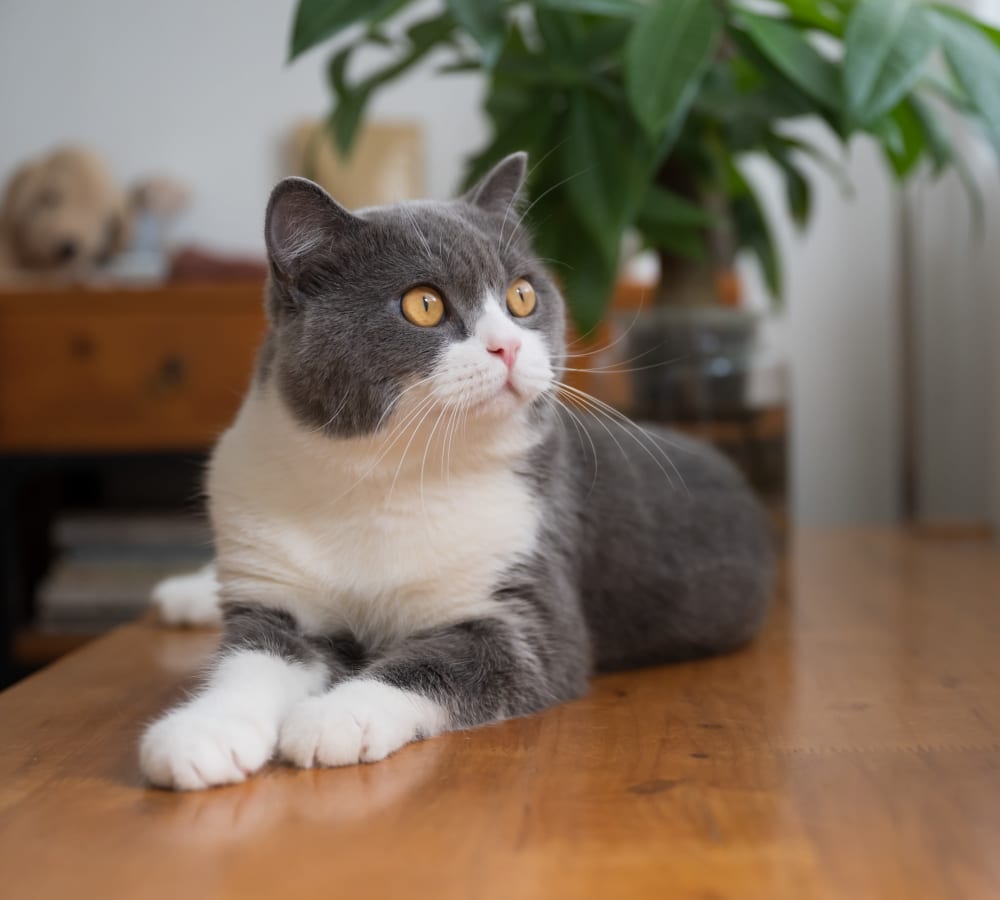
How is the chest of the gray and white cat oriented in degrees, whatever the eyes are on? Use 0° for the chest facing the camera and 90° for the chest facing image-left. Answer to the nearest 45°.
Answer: approximately 45°

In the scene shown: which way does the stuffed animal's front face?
toward the camera

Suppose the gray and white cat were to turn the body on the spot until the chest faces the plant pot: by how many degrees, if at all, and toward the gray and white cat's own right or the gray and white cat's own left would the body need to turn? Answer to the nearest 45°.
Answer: approximately 180°

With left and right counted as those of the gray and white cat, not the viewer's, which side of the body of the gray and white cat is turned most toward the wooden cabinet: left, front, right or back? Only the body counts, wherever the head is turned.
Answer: right

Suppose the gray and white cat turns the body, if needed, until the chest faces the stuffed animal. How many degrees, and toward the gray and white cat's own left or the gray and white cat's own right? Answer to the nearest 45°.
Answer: approximately 90° to the gray and white cat's own right

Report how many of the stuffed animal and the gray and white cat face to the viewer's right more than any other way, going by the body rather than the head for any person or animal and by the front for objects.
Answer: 0

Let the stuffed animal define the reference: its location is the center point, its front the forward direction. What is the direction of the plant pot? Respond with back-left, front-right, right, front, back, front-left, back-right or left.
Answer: front-left

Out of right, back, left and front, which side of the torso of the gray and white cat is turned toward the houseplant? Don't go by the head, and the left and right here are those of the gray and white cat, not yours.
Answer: back

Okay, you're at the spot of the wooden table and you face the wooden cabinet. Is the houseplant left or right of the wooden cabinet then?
right
